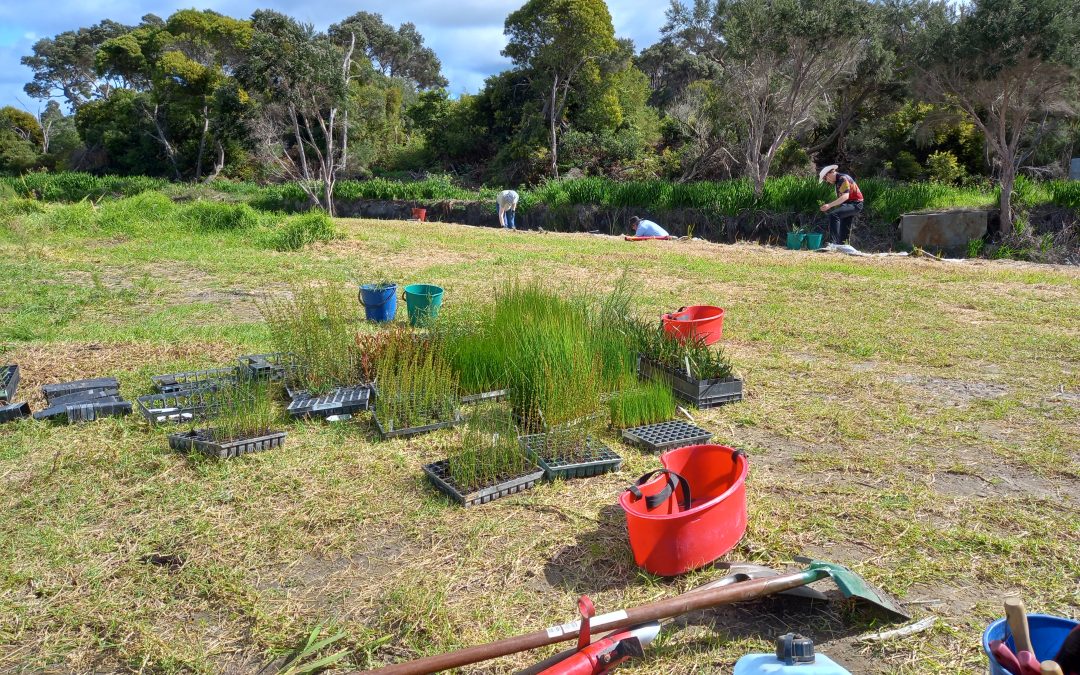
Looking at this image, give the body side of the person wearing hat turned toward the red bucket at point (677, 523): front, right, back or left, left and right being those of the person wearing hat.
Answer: left

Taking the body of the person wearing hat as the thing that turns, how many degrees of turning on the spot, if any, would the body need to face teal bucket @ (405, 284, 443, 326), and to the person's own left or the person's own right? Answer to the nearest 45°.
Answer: approximately 90° to the person's own left

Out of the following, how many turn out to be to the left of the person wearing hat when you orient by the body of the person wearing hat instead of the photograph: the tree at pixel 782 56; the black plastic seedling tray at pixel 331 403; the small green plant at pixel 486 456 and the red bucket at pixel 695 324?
3

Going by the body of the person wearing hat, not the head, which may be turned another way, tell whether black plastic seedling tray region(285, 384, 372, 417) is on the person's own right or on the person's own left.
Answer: on the person's own left

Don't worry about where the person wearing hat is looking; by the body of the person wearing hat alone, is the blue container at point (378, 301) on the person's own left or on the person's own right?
on the person's own left

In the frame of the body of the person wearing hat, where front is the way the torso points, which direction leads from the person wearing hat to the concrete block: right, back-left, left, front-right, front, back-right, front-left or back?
back-right

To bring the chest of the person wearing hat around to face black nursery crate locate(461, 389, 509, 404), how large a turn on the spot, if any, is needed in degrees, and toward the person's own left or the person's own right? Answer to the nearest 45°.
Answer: approximately 90° to the person's own left

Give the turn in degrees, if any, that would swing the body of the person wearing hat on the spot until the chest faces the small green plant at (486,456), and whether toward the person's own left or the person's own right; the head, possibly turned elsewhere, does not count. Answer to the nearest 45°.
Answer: approximately 90° to the person's own left

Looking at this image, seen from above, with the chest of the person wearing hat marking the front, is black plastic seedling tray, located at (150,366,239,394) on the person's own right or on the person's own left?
on the person's own left

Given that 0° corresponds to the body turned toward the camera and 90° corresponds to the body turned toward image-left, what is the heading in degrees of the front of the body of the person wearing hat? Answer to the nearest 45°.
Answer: approximately 90°
